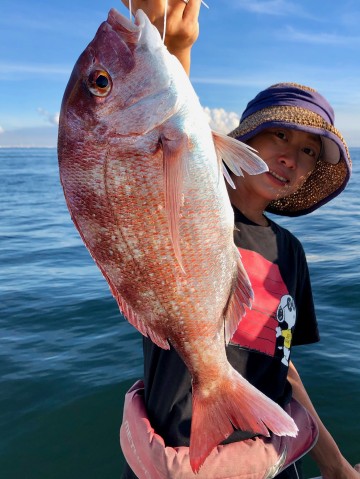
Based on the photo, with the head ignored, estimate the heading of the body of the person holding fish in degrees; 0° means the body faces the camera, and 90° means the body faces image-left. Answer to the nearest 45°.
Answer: approximately 0°
